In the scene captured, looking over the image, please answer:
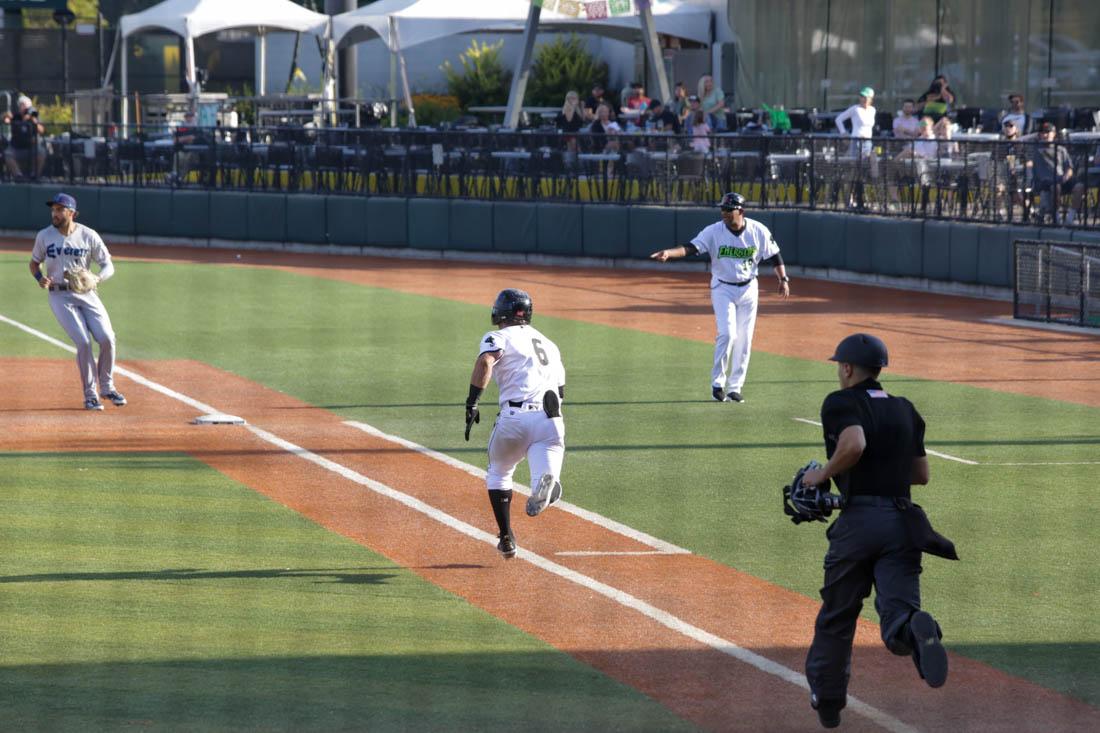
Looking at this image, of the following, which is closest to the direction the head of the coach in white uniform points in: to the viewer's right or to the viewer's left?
to the viewer's left

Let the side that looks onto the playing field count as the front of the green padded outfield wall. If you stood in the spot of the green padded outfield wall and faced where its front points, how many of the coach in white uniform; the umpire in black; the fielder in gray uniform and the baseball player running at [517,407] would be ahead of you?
4

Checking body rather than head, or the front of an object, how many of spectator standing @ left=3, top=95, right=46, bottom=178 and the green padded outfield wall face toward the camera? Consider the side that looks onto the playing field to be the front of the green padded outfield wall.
2

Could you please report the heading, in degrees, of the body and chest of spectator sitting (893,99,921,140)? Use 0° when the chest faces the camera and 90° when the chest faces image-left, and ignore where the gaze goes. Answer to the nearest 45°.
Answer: approximately 0°

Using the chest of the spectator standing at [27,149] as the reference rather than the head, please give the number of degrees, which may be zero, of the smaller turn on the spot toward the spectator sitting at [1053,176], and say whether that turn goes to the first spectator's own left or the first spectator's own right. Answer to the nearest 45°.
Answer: approximately 45° to the first spectator's own left

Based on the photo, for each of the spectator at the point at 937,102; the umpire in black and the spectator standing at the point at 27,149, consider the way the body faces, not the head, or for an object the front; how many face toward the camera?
2

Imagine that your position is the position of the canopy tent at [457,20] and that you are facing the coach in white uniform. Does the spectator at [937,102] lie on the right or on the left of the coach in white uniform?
left

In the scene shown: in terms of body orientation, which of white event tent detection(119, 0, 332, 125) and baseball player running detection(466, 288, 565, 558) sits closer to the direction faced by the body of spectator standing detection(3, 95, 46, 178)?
the baseball player running

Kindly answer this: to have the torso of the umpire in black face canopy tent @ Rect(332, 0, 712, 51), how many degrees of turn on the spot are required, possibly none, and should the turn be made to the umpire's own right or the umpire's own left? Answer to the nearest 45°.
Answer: approximately 45° to the umpire's own right

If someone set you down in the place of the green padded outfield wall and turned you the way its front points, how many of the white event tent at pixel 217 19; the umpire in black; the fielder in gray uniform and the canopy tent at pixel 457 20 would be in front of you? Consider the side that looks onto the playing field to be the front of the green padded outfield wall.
2

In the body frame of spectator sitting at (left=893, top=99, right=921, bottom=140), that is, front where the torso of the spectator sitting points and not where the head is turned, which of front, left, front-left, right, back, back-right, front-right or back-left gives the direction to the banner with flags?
back-right

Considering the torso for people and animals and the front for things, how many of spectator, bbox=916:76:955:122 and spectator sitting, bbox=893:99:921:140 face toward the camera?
2

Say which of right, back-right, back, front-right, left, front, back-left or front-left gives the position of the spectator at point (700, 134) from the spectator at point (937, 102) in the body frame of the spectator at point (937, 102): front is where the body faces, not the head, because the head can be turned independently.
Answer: right

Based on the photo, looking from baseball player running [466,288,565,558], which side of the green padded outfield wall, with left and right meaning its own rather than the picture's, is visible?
front

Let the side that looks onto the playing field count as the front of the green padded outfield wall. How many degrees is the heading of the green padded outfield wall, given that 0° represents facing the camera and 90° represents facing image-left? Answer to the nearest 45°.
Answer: approximately 0°
